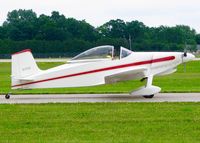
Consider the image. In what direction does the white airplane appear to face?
to the viewer's right
